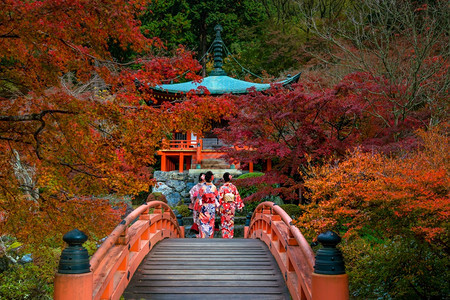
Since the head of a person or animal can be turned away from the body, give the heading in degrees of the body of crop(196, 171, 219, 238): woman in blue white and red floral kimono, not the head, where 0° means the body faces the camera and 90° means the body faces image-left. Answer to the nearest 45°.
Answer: approximately 180°

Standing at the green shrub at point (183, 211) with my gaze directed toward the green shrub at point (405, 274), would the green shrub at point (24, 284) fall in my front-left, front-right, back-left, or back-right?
front-right

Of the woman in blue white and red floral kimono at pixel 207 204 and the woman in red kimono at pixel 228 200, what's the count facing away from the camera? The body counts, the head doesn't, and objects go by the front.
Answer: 2

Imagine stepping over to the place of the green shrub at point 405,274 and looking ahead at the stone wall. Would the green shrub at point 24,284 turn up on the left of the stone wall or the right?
left

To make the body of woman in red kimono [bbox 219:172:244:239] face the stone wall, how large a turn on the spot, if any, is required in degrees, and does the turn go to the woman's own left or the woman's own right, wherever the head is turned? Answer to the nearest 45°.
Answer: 0° — they already face it

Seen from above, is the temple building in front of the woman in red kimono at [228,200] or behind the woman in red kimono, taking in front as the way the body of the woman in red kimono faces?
in front

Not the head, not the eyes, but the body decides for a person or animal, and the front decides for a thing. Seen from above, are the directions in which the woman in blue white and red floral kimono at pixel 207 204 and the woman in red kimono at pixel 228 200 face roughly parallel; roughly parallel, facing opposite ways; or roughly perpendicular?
roughly parallel
